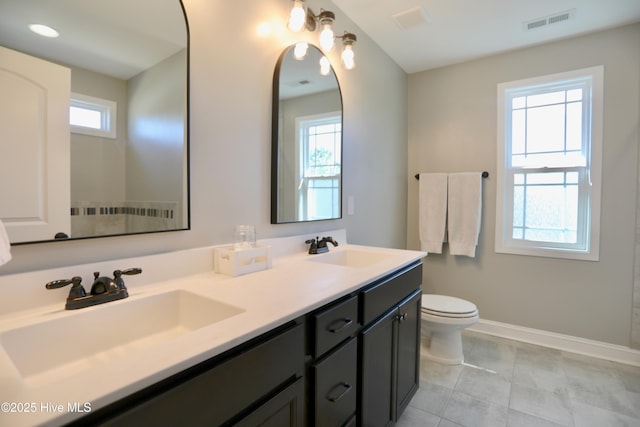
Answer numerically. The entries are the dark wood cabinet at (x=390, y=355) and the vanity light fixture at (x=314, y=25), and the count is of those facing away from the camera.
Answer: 0

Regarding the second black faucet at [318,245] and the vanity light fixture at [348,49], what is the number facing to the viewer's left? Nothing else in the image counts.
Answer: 0

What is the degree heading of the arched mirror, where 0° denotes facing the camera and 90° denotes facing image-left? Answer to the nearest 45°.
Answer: approximately 315°

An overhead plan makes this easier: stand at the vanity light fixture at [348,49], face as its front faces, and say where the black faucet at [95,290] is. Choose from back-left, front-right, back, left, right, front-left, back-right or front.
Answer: right

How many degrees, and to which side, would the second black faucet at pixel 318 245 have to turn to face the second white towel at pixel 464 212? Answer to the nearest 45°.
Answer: approximately 90° to its left

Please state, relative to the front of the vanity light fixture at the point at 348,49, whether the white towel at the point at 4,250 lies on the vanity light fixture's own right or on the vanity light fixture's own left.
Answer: on the vanity light fixture's own right

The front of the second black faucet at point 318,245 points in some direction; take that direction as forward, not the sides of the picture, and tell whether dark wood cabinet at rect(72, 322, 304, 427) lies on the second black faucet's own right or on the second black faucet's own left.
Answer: on the second black faucet's own right

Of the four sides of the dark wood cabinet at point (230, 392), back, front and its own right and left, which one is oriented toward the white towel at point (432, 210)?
left

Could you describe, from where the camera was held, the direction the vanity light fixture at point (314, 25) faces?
facing the viewer and to the right of the viewer

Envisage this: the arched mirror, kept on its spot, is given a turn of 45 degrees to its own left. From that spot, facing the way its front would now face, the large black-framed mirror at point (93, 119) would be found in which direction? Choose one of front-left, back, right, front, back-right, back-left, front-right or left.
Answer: back-right

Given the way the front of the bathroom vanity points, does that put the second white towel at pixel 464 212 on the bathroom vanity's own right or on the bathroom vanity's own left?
on the bathroom vanity's own left

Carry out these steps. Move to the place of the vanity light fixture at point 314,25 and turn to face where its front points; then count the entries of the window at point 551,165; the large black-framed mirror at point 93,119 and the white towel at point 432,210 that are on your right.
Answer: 1
